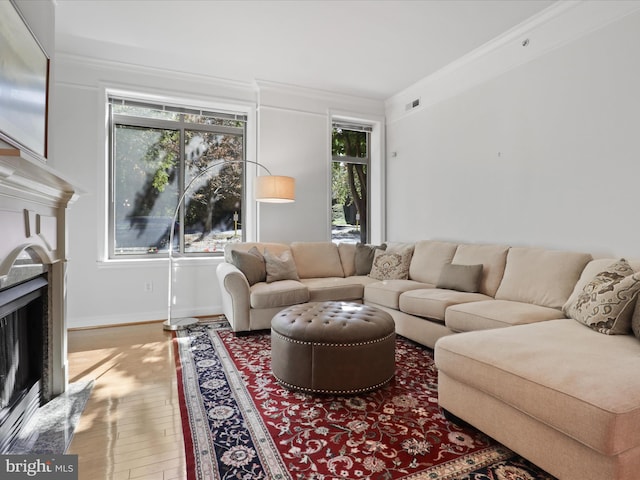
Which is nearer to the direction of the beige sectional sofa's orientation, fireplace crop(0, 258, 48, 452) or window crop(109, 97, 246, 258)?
the fireplace

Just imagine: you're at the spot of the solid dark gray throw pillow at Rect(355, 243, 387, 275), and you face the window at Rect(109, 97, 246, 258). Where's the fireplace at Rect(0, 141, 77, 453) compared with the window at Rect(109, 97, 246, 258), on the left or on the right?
left

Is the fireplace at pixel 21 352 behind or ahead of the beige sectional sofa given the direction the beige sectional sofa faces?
ahead

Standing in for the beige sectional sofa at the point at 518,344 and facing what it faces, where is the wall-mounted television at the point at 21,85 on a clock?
The wall-mounted television is roughly at 1 o'clock from the beige sectional sofa.

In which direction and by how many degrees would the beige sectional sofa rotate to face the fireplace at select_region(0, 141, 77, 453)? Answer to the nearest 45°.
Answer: approximately 45° to its right

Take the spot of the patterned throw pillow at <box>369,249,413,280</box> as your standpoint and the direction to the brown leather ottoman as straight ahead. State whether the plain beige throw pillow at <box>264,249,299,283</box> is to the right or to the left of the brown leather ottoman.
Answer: right

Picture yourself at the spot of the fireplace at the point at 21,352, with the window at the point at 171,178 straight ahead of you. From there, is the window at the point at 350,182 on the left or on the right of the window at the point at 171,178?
right

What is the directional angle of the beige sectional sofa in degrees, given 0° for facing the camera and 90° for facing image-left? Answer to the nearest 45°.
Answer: approximately 45°
